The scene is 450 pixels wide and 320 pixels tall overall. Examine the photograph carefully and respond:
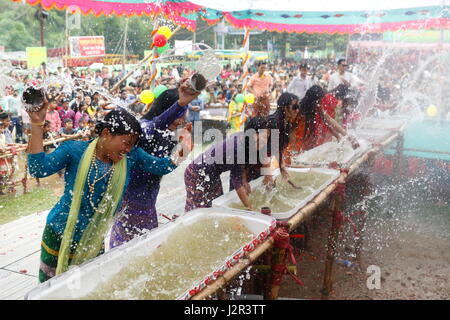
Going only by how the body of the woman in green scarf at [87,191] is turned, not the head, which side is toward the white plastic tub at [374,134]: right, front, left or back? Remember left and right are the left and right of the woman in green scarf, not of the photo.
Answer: left

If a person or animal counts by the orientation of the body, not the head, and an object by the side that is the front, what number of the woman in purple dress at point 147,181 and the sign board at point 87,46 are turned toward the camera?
1

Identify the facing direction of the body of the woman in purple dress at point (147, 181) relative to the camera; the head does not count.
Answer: to the viewer's right

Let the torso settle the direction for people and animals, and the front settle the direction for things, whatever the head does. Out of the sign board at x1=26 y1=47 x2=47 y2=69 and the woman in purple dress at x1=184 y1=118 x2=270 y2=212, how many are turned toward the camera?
1

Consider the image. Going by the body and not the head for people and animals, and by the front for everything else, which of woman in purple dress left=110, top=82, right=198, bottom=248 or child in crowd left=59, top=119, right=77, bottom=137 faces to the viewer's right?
the woman in purple dress

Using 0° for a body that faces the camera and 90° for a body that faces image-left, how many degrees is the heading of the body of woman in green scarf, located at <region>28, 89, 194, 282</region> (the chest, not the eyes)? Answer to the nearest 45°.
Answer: approximately 315°

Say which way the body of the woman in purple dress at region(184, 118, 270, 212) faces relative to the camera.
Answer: to the viewer's right

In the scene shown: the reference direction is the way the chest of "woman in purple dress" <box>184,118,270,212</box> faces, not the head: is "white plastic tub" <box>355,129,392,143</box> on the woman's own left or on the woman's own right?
on the woman's own left
